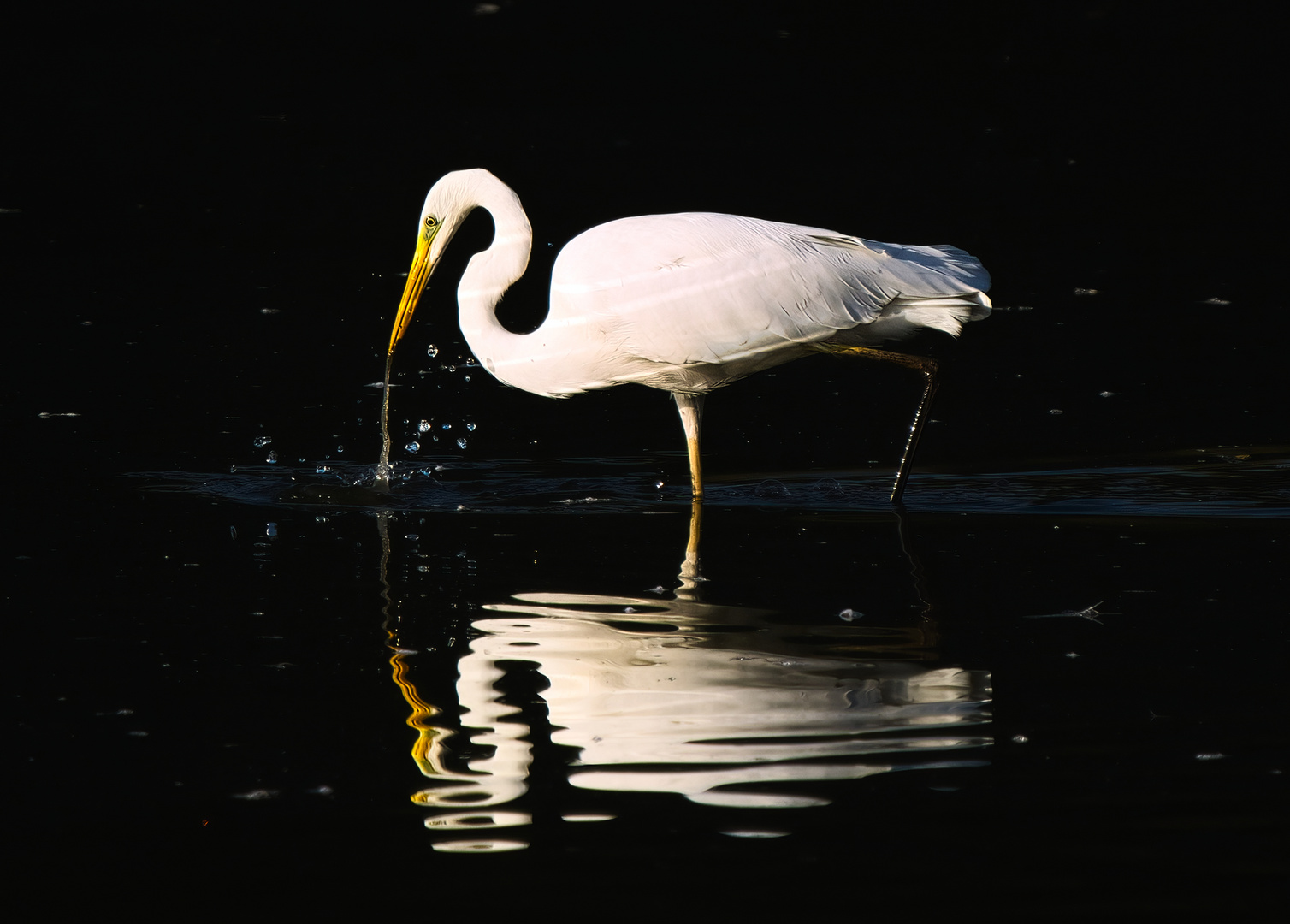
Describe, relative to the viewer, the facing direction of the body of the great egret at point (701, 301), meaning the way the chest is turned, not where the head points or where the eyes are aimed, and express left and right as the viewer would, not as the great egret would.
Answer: facing to the left of the viewer
